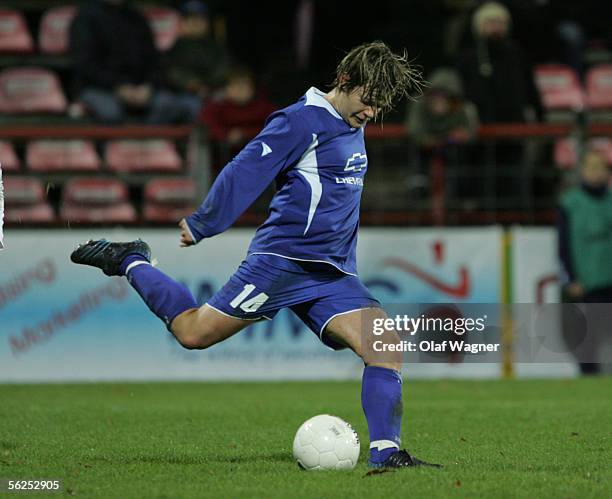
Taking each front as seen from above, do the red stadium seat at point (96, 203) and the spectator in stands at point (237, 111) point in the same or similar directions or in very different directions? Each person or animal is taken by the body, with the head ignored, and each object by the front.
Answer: same or similar directions

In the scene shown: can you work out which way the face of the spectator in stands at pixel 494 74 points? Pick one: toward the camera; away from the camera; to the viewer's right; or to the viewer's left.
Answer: toward the camera

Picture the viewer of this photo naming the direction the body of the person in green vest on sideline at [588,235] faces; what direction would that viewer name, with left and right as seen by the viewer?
facing the viewer

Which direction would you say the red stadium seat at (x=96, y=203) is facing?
toward the camera

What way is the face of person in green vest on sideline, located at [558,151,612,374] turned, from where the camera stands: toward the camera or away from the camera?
toward the camera

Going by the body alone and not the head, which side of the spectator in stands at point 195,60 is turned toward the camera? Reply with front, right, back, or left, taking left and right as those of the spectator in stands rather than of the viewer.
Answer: front

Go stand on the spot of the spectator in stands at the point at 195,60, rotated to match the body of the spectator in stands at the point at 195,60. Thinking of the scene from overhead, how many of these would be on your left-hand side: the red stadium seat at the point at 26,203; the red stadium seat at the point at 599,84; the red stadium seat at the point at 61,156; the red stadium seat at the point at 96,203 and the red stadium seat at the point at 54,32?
1

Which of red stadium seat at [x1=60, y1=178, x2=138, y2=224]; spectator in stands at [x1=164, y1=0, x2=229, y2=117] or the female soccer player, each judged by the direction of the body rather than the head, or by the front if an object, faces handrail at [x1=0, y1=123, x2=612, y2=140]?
the spectator in stands

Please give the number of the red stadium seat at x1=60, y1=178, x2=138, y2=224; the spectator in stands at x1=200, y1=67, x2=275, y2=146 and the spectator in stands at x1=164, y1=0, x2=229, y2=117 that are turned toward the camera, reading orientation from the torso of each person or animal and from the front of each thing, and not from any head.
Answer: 3

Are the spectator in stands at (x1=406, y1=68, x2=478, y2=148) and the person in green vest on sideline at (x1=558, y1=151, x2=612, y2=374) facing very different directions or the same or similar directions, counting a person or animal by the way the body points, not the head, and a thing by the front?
same or similar directions

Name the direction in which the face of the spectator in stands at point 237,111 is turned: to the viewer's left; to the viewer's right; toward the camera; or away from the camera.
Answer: toward the camera

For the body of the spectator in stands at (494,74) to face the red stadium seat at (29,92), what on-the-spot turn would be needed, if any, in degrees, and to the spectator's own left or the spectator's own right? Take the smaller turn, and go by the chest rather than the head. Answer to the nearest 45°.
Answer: approximately 90° to the spectator's own right
